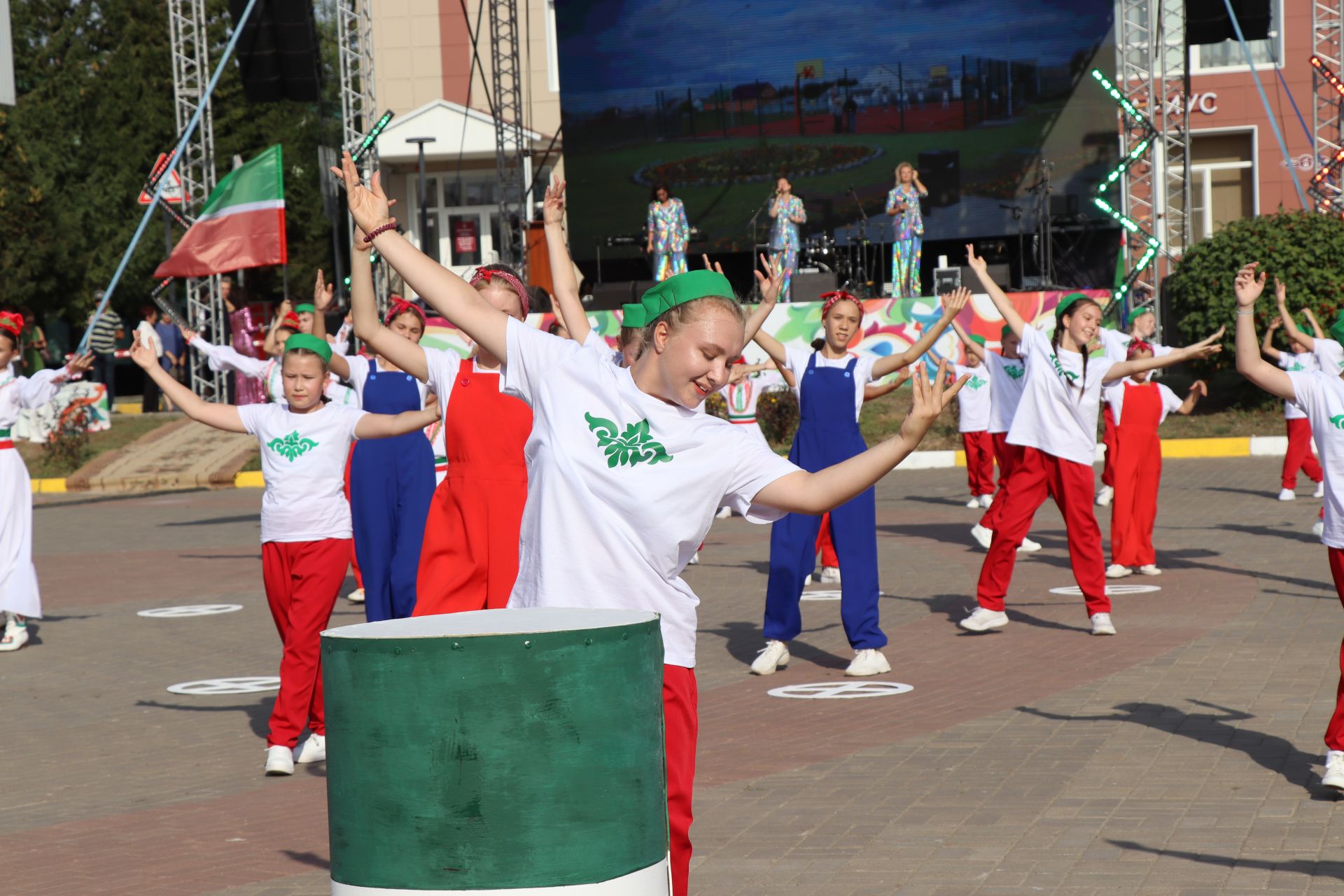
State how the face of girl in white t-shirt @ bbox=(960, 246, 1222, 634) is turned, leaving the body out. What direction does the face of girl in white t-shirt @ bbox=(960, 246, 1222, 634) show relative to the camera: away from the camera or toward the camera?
toward the camera

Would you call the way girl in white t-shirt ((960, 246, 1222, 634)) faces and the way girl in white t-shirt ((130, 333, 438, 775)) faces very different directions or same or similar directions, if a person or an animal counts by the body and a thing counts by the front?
same or similar directions

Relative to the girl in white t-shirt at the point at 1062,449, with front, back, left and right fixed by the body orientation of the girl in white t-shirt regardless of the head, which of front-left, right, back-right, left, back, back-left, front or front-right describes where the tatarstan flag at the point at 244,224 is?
back-right

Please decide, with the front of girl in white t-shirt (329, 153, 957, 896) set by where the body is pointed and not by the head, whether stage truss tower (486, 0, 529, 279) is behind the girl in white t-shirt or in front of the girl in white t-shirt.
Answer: behind

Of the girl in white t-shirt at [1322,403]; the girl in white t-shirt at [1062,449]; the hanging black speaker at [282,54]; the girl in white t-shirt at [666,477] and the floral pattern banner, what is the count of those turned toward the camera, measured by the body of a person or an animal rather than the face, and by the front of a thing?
5

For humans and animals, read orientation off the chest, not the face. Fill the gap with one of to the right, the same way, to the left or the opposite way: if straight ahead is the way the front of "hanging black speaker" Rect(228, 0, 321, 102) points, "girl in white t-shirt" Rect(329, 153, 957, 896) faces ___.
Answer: the same way

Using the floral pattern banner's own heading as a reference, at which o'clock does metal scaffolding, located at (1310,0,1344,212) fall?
The metal scaffolding is roughly at 8 o'clock from the floral pattern banner.

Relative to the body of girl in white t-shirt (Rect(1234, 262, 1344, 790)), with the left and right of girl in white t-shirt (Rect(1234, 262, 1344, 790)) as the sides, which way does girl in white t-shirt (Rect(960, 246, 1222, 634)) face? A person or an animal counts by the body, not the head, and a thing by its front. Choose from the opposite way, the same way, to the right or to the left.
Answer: the same way

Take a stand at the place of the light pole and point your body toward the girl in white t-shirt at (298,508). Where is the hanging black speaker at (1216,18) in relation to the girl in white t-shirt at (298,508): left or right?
left

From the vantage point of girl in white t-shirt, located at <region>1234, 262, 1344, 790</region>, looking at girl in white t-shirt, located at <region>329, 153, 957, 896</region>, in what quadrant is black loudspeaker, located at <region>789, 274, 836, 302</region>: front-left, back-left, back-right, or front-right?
back-right

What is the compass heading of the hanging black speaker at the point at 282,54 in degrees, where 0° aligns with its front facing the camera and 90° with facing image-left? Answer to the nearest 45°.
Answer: approximately 0°

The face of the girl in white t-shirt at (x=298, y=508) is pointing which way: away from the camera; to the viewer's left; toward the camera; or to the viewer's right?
toward the camera

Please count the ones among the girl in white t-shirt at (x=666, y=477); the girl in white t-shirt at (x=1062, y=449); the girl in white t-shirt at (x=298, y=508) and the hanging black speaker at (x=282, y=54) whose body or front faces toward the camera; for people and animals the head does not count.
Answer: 4

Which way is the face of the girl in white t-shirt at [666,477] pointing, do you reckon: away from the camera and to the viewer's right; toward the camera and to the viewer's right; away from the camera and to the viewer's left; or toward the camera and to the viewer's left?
toward the camera and to the viewer's right

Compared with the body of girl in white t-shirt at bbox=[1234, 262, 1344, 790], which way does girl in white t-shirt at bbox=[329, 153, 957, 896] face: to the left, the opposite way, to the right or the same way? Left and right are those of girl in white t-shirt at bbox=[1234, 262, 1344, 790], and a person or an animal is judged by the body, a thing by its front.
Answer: the same way

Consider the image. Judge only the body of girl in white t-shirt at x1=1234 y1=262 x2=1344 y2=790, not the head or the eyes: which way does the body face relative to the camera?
toward the camera

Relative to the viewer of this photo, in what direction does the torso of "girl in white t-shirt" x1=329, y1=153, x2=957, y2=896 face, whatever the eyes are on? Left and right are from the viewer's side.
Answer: facing the viewer

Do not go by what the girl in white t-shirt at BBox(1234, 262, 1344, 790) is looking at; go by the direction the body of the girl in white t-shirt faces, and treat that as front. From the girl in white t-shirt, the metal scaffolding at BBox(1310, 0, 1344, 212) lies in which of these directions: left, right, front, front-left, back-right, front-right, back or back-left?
back

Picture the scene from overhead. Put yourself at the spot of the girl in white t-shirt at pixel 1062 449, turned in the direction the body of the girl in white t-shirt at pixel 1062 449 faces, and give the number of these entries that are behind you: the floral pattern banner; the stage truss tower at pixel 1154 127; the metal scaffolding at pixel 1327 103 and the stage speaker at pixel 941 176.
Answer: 4
